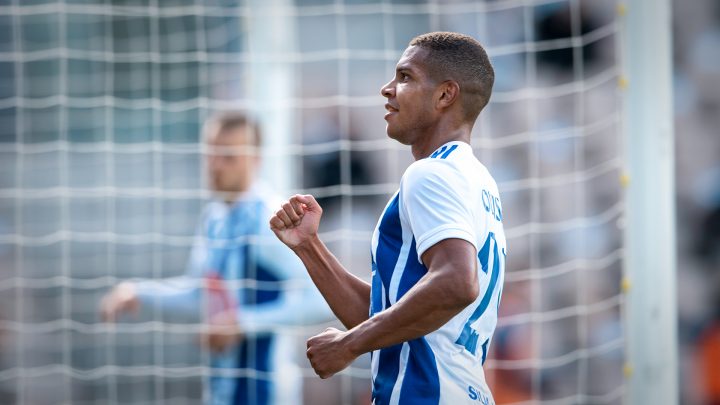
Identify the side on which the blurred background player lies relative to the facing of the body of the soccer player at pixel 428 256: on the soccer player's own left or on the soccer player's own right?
on the soccer player's own right

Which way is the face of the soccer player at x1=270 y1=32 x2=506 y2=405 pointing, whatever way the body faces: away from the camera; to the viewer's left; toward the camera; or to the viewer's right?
to the viewer's left

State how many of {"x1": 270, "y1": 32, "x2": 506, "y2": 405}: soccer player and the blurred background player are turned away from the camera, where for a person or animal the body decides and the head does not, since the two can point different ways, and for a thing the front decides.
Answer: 0

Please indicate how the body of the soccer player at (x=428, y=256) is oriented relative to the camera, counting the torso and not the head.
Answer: to the viewer's left

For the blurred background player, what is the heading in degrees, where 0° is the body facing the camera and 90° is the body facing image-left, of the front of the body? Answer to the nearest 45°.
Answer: approximately 45°

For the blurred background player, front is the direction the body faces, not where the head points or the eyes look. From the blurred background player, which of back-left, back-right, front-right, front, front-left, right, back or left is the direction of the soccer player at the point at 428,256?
front-left

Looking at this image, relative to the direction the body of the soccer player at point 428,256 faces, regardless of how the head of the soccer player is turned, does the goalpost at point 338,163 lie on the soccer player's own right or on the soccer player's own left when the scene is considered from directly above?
on the soccer player's own right

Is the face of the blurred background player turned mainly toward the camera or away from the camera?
toward the camera
